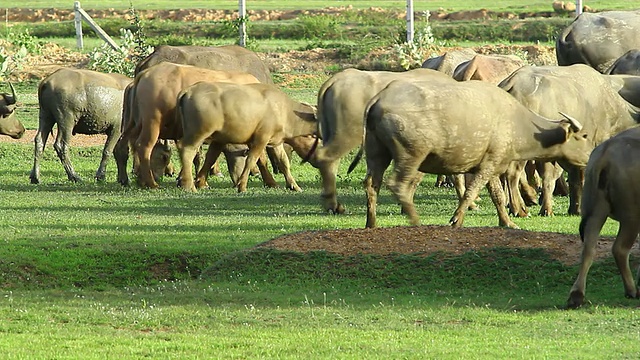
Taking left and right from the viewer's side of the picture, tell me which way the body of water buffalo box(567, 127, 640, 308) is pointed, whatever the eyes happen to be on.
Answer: facing away from the viewer and to the right of the viewer

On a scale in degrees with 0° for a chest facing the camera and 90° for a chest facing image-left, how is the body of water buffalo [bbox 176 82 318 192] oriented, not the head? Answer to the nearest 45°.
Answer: approximately 270°

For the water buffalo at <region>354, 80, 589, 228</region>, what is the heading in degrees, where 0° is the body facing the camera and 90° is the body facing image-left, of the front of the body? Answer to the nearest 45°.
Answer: approximately 270°

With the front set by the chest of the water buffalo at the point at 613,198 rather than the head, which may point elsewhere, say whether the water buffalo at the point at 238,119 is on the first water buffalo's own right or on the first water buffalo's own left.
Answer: on the first water buffalo's own left

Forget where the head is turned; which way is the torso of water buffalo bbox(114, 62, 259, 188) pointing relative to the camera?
to the viewer's right
